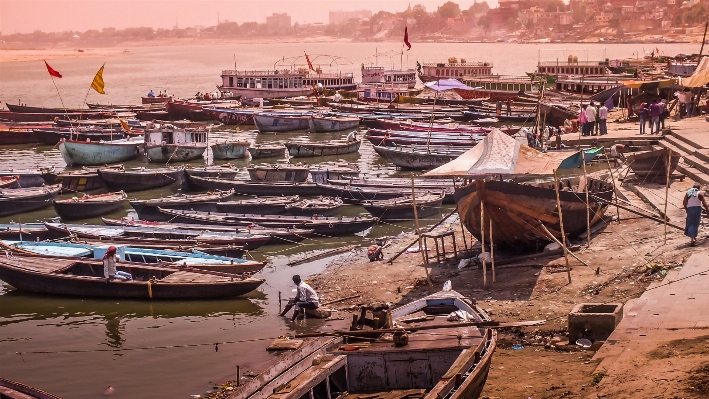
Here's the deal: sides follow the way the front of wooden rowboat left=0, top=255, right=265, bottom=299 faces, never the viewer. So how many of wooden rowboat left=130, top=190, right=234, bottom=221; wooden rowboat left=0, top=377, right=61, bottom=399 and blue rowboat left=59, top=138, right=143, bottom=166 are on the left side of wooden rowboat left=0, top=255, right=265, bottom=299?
2

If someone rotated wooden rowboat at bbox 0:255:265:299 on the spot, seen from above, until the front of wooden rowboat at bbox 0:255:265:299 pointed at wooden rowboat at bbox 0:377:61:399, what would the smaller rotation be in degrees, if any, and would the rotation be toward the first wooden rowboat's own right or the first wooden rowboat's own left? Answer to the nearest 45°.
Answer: approximately 90° to the first wooden rowboat's own right

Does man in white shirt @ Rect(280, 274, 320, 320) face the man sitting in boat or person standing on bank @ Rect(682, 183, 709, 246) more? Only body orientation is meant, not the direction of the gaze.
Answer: the man sitting in boat

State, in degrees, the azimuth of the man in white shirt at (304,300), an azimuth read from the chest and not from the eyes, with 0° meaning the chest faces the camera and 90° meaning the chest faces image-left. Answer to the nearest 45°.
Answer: approximately 90°

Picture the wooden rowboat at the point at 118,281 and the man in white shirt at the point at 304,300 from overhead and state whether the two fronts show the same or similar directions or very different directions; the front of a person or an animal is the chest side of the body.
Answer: very different directions

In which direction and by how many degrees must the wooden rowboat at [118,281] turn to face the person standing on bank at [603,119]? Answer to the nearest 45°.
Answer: approximately 45° to its left

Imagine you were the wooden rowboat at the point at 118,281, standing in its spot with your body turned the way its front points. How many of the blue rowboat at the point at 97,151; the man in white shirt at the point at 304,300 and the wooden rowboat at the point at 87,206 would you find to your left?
2

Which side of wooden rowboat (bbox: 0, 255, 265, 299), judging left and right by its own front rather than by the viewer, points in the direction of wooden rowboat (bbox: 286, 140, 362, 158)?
left

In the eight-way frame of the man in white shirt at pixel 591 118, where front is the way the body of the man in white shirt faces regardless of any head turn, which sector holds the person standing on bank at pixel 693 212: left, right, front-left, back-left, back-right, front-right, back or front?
back

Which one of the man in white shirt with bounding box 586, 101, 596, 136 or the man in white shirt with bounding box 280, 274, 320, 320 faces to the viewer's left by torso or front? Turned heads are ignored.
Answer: the man in white shirt with bounding box 280, 274, 320, 320

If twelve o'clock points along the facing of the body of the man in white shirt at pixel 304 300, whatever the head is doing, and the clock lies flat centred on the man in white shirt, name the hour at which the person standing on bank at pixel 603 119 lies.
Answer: The person standing on bank is roughly at 4 o'clock from the man in white shirt.

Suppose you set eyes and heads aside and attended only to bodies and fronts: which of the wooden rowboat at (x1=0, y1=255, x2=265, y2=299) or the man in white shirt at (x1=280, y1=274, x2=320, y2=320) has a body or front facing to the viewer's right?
the wooden rowboat

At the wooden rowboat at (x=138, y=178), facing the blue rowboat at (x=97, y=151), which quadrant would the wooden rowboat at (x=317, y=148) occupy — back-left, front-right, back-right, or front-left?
front-right

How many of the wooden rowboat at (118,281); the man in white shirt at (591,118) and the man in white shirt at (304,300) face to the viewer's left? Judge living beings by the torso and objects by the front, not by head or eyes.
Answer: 1

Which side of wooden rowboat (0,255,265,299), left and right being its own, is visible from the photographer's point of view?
right
